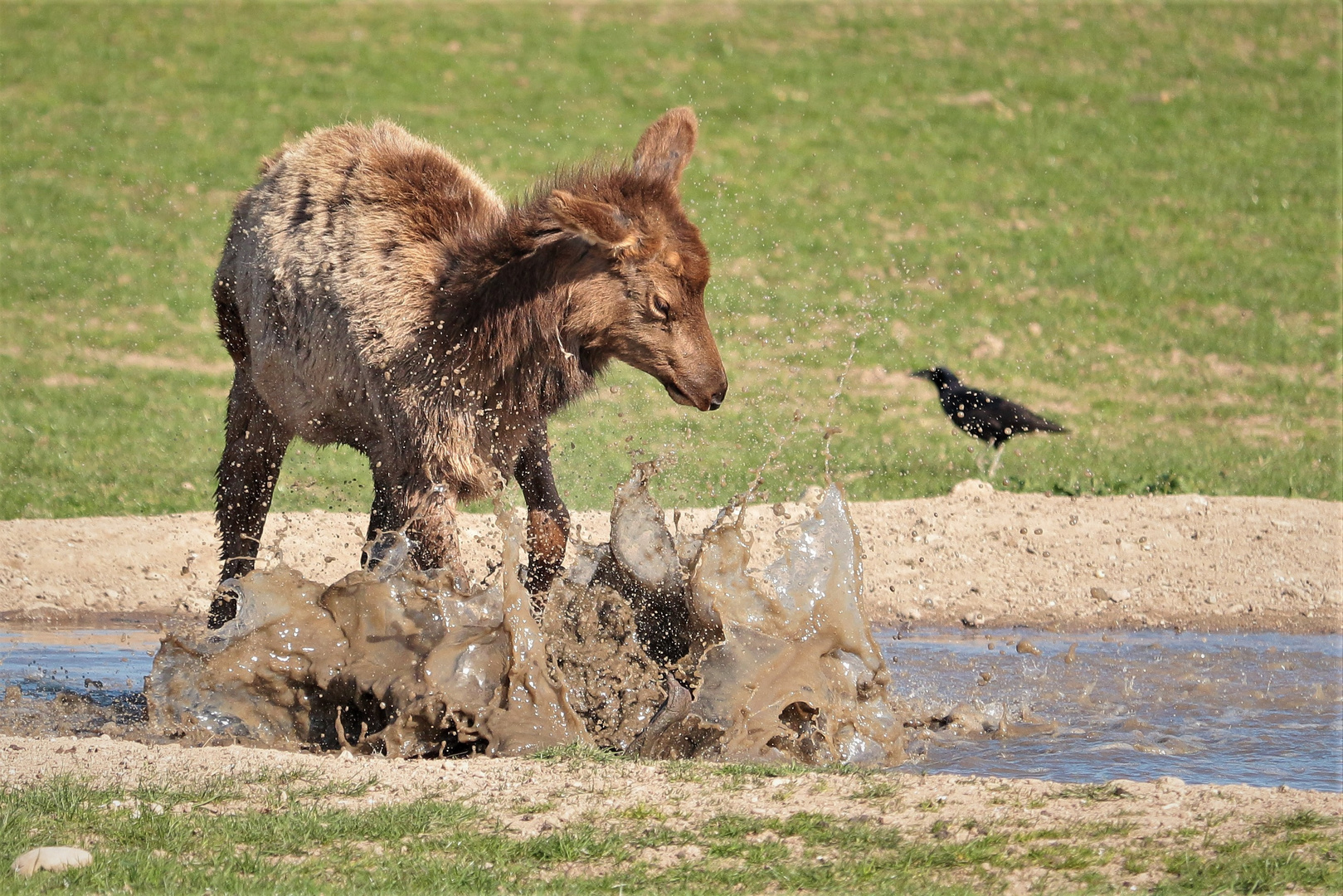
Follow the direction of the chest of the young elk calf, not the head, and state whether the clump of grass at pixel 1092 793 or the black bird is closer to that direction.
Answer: the clump of grass

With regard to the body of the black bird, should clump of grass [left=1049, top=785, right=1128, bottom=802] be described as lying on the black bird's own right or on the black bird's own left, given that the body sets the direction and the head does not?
on the black bird's own left

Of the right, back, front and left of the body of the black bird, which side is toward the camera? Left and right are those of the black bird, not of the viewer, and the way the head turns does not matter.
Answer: left

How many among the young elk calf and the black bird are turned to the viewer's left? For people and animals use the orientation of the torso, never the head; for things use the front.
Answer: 1

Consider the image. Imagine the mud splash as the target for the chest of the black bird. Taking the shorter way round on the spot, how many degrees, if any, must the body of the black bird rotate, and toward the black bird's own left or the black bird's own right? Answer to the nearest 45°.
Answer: approximately 90° to the black bird's own left

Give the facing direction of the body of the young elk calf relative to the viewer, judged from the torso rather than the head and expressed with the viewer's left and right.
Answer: facing the viewer and to the right of the viewer

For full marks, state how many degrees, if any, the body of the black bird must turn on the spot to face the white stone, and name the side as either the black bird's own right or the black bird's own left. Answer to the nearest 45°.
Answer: approximately 90° to the black bird's own left

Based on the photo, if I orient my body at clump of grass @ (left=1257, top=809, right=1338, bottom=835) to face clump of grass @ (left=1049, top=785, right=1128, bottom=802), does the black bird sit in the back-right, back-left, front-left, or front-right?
front-right

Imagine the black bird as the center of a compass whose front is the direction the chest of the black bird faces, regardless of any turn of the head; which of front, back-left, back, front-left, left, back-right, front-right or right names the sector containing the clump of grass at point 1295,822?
left
